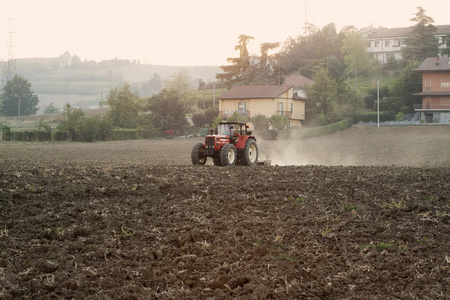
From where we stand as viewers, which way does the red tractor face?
facing the viewer and to the left of the viewer
